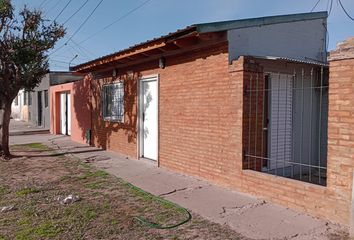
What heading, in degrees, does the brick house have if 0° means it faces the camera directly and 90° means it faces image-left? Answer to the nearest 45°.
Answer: approximately 45°

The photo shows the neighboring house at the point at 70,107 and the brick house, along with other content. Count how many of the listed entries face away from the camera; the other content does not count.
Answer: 0

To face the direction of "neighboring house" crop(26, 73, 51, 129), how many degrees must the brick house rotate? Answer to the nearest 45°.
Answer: approximately 90° to its right

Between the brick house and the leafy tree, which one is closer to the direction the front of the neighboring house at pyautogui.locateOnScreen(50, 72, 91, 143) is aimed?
the leafy tree

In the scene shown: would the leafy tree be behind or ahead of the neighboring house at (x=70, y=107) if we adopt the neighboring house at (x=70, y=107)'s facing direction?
ahead

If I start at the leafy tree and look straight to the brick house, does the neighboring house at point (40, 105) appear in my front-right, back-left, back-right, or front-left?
back-left

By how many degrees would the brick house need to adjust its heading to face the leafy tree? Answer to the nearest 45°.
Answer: approximately 45° to its right

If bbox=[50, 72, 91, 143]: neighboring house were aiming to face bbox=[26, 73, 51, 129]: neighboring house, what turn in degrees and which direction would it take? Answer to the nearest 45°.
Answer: approximately 135° to its right

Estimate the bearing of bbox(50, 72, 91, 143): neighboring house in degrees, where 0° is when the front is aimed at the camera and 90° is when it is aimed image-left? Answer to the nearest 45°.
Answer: approximately 45°

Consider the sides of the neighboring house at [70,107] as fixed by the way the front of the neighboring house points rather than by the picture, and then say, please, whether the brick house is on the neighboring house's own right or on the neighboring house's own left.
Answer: on the neighboring house's own left

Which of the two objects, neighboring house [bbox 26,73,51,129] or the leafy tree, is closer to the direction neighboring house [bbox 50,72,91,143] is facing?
the leafy tree

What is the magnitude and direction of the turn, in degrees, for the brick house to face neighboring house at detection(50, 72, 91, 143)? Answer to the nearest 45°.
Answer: approximately 90° to its right
